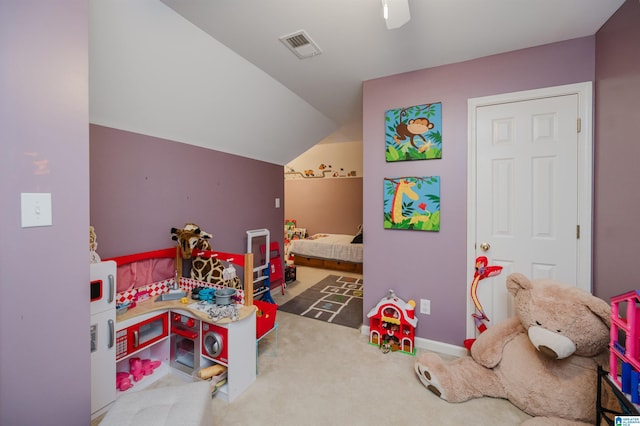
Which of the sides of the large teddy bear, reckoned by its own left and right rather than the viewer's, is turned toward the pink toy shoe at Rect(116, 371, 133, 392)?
front

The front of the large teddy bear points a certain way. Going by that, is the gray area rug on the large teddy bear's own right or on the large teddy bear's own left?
on the large teddy bear's own right

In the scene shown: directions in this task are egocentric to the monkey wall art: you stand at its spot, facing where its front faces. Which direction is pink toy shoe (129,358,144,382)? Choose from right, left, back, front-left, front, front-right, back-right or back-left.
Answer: front-right

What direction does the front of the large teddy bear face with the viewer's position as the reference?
facing the viewer and to the left of the viewer

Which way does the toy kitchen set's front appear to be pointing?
toward the camera

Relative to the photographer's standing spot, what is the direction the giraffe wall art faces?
facing the viewer

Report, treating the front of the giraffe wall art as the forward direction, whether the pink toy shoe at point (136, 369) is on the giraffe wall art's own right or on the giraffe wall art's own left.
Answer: on the giraffe wall art's own right

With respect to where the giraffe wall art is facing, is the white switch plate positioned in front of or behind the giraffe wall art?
in front

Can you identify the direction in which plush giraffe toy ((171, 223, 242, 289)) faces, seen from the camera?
facing the viewer and to the left of the viewer

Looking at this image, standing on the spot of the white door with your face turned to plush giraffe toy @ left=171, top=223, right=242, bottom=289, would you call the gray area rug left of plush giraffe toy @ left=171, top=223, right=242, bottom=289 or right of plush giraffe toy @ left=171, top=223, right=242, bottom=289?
right

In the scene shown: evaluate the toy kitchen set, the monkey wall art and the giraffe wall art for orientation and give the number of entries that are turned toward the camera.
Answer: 3

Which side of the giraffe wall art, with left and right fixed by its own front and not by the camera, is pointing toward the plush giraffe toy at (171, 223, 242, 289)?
right
